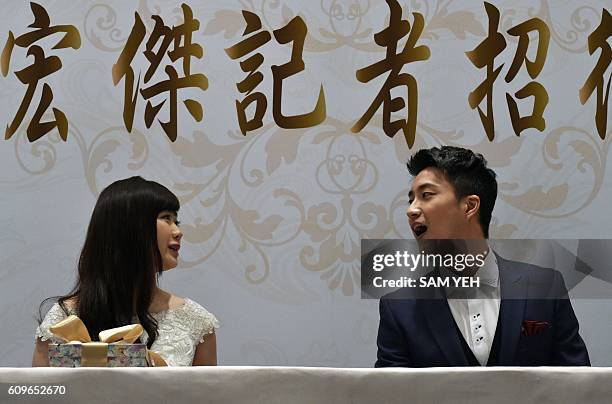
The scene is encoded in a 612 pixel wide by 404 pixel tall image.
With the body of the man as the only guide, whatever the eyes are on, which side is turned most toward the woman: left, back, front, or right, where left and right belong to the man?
right

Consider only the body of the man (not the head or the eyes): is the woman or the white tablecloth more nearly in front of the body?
the white tablecloth

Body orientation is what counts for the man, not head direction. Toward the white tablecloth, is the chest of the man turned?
yes

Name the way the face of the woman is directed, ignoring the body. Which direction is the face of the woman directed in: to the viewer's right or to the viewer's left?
to the viewer's right

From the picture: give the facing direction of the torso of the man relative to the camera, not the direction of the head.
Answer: toward the camera
